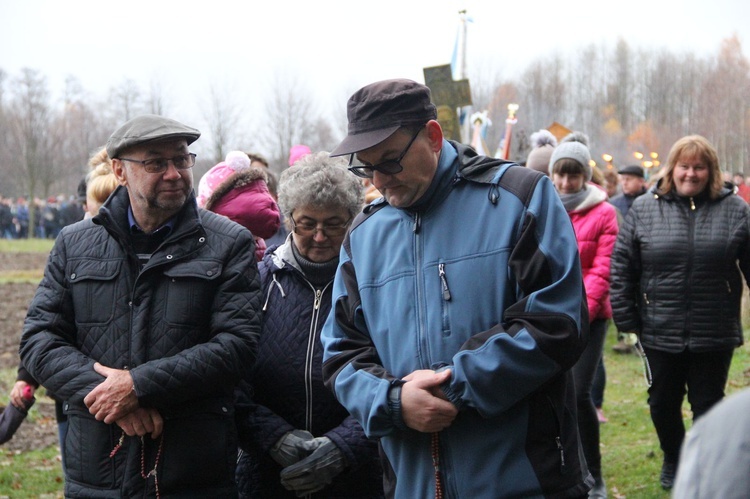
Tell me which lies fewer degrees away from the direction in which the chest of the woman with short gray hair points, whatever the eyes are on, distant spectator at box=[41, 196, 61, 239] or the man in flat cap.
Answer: the man in flat cap

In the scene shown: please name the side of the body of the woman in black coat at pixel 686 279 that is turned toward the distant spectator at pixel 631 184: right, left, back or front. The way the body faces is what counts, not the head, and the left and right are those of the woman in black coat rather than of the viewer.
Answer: back

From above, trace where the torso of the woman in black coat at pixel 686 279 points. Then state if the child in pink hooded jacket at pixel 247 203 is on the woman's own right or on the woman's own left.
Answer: on the woman's own right

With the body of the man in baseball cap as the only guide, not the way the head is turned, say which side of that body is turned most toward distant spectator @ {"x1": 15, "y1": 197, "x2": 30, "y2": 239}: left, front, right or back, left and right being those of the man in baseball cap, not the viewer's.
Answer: right

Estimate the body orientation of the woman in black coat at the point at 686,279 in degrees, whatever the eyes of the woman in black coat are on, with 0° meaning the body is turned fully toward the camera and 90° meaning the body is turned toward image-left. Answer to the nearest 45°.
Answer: approximately 0°

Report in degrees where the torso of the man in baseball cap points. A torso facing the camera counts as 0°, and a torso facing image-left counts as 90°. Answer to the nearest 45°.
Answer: approximately 45°

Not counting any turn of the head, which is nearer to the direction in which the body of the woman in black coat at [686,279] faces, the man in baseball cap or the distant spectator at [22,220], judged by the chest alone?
the man in baseball cap
